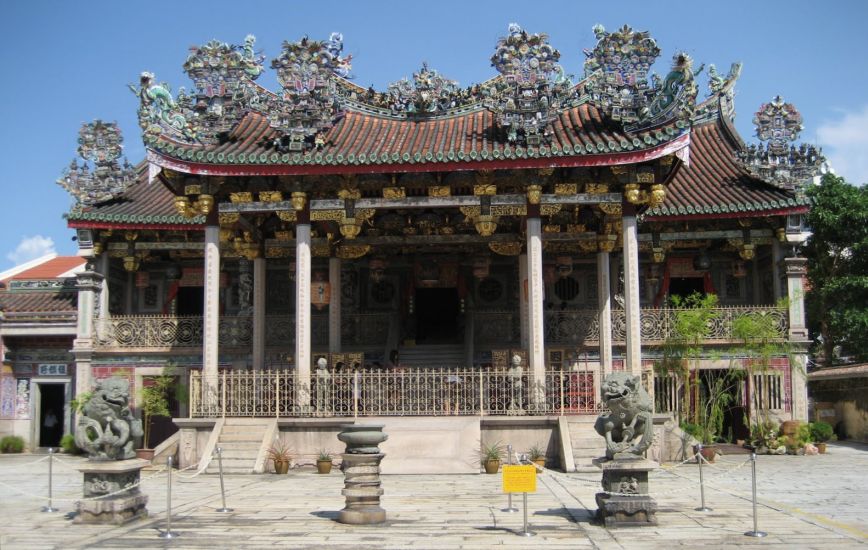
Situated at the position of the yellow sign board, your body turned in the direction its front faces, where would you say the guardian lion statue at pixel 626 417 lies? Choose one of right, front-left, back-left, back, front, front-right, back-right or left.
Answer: back-left

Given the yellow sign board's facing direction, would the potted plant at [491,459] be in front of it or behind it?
behind

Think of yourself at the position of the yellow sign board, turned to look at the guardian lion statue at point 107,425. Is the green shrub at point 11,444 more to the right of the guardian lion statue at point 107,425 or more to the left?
right

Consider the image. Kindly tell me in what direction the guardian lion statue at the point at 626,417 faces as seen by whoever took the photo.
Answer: facing the viewer and to the left of the viewer

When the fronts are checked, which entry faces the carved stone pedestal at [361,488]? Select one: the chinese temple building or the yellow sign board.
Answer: the chinese temple building

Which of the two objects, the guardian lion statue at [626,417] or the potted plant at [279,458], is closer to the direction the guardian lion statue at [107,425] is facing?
the guardian lion statue

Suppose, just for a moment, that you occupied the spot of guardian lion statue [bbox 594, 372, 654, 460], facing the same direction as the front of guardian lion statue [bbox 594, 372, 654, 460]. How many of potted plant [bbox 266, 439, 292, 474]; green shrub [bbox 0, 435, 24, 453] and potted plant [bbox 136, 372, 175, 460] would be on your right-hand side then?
3

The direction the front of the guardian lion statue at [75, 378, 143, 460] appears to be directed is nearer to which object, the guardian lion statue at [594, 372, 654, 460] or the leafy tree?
the guardian lion statue

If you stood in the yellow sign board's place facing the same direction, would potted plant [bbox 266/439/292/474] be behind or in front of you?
behind

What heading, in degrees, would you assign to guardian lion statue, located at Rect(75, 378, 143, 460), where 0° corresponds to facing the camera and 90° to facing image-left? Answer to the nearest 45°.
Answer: approximately 315°

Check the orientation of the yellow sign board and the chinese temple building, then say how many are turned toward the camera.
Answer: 2

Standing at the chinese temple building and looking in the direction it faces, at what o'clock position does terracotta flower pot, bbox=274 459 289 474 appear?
The terracotta flower pot is roughly at 1 o'clock from the chinese temple building.

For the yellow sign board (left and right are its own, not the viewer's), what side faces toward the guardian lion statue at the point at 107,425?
right

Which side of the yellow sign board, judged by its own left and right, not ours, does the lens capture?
front

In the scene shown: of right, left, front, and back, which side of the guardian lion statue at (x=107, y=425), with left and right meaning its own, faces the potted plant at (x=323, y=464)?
left

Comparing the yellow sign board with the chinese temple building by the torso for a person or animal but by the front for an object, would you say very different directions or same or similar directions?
same or similar directions
